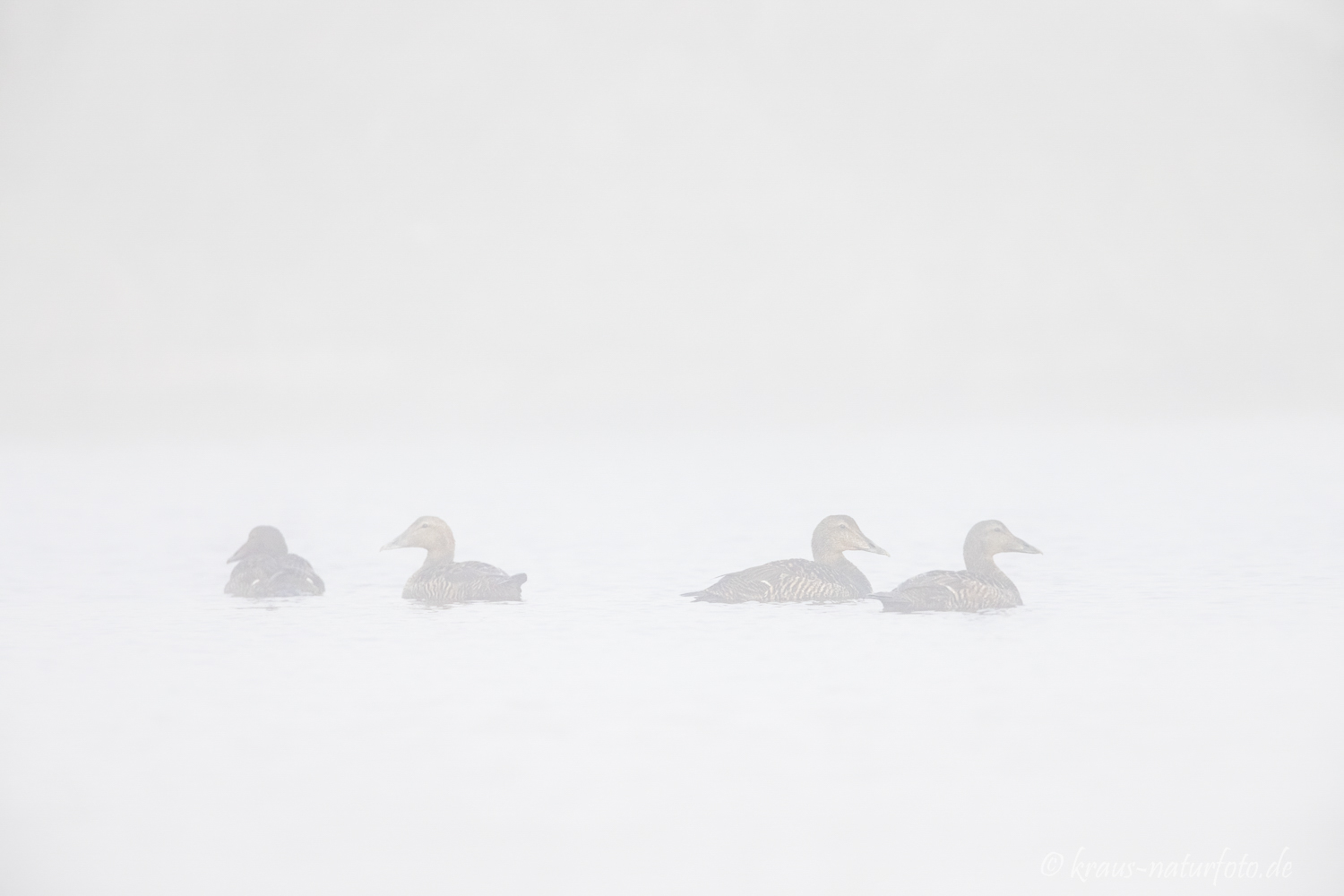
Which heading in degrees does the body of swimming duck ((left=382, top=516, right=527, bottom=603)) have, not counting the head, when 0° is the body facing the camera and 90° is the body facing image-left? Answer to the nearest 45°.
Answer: approximately 90°

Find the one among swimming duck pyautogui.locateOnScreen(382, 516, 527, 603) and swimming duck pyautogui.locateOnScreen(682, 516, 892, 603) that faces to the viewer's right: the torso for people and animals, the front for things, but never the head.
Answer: swimming duck pyautogui.locateOnScreen(682, 516, 892, 603)

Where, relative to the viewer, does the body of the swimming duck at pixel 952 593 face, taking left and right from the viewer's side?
facing to the right of the viewer

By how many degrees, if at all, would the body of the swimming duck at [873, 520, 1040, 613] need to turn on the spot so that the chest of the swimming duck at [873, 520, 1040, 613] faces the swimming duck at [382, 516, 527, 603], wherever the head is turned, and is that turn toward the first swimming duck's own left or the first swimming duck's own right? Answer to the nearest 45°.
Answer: approximately 180°

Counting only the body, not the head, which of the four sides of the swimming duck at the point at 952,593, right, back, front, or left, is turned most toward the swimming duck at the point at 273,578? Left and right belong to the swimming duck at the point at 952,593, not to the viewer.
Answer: back

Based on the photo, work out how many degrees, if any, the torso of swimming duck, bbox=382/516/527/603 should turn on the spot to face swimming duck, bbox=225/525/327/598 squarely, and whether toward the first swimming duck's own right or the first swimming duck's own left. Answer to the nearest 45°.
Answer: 0° — it already faces it

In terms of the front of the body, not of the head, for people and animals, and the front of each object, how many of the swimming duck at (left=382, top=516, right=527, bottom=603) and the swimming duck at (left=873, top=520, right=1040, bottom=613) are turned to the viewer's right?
1

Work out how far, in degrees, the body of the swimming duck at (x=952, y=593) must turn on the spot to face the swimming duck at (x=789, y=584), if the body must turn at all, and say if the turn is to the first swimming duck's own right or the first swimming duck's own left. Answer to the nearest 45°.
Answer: approximately 180°

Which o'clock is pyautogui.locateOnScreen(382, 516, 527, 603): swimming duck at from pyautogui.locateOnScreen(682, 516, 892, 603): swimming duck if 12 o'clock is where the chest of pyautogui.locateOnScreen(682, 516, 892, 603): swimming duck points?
pyautogui.locateOnScreen(382, 516, 527, 603): swimming duck is roughly at 6 o'clock from pyautogui.locateOnScreen(682, 516, 892, 603): swimming duck.

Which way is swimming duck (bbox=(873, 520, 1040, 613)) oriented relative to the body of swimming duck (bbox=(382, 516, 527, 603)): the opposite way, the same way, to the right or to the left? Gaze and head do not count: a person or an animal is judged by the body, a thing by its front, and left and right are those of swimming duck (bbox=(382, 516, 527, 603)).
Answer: the opposite way

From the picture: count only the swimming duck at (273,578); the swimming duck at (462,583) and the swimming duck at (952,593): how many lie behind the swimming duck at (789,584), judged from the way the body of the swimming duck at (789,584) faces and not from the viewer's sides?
2

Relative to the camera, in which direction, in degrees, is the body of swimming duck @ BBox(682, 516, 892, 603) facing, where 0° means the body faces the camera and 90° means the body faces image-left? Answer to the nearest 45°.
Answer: approximately 270°
